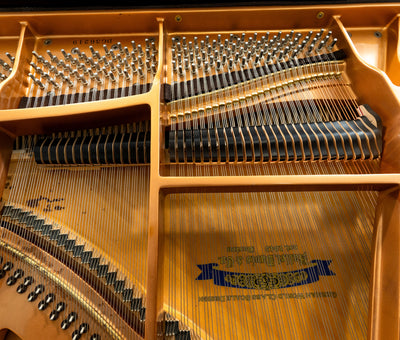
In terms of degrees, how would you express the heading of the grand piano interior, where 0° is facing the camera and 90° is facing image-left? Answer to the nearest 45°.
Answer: approximately 180°
